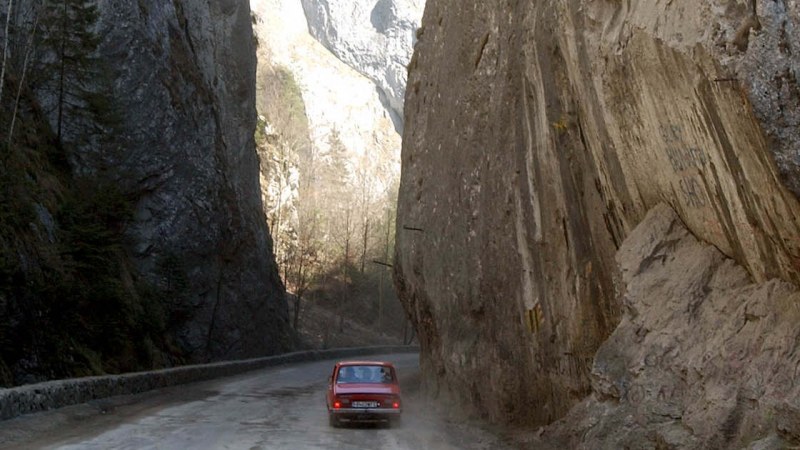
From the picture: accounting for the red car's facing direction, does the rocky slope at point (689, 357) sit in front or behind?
behind

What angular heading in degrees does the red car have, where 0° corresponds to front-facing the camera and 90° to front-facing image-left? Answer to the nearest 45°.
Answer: approximately 180°

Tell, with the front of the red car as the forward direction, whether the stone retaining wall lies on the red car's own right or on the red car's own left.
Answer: on the red car's own left

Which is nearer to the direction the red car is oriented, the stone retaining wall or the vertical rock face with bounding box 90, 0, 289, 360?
the vertical rock face
